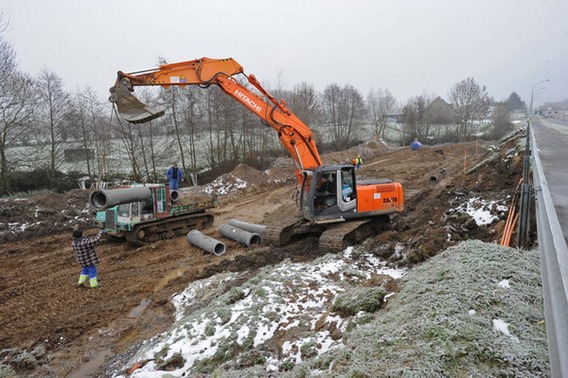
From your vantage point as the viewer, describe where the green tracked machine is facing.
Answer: facing the viewer and to the left of the viewer

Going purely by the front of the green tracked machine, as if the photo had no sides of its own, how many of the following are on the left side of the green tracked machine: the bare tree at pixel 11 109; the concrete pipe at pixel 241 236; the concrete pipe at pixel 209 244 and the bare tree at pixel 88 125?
2

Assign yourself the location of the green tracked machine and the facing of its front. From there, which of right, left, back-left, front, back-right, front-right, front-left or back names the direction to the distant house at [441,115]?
back

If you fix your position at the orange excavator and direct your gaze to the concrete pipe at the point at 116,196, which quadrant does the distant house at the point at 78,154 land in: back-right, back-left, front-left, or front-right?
front-right

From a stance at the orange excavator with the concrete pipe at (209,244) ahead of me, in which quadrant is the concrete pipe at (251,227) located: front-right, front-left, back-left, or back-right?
front-right

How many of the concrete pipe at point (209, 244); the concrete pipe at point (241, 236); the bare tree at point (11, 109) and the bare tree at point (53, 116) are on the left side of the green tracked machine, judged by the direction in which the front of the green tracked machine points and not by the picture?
2
